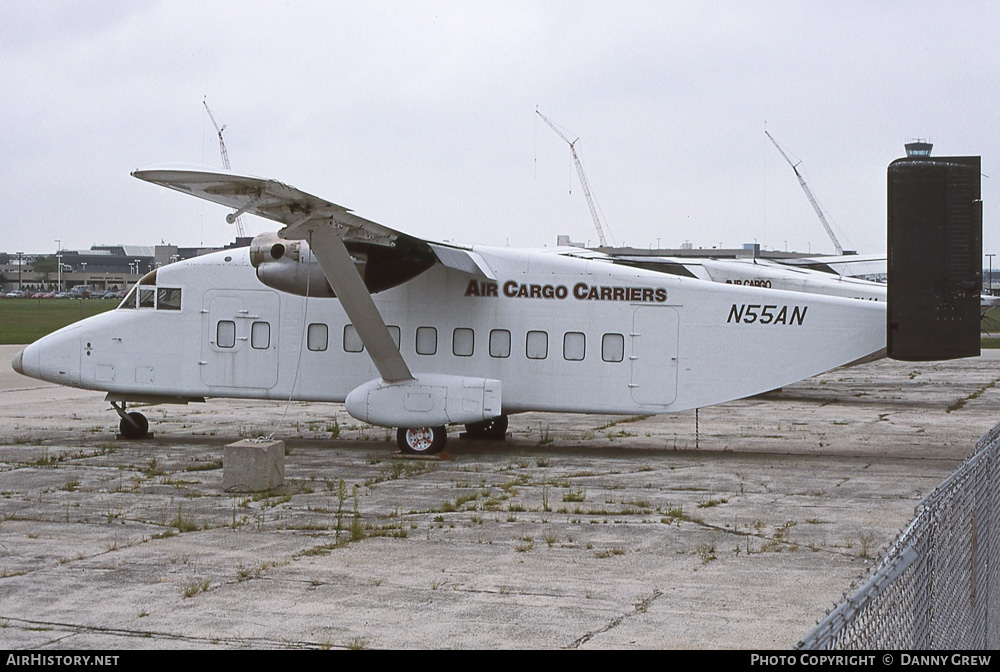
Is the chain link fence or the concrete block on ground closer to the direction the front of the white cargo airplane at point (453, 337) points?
the concrete block on ground

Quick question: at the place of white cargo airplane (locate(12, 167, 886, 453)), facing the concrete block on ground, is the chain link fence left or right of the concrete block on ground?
left

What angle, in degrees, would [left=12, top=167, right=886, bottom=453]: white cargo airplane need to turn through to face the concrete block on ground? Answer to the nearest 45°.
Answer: approximately 45° to its left

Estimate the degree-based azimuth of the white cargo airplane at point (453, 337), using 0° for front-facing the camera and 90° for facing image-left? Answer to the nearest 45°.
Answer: approximately 90°

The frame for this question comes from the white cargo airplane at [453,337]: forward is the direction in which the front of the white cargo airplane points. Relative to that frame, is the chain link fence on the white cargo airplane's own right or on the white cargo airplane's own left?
on the white cargo airplane's own left
